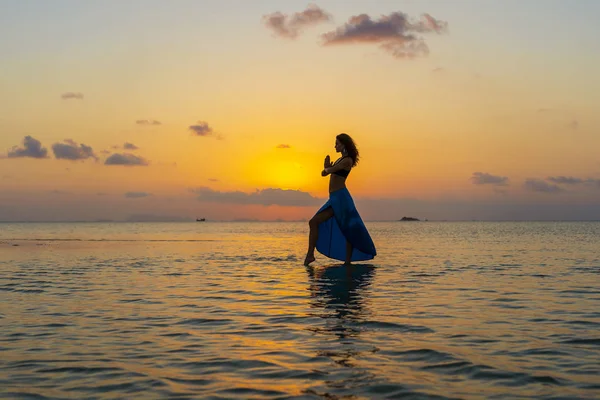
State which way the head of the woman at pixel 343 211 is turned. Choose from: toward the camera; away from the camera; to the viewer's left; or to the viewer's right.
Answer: to the viewer's left

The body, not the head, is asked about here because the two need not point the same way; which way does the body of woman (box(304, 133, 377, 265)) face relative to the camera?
to the viewer's left
